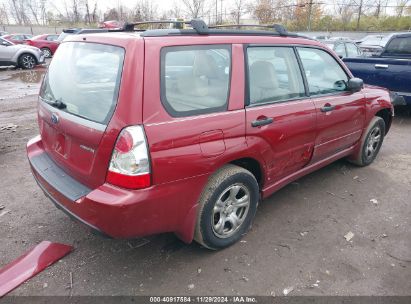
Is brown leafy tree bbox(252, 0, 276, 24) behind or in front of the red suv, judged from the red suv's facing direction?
in front

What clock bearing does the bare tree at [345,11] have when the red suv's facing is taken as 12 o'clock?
The bare tree is roughly at 11 o'clock from the red suv.

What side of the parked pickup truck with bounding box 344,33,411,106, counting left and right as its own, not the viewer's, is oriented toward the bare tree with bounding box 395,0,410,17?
left

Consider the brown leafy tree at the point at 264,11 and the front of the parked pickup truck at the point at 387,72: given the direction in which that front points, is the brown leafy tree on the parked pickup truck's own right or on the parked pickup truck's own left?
on the parked pickup truck's own left

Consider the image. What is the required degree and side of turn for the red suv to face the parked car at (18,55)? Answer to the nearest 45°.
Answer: approximately 90° to its left

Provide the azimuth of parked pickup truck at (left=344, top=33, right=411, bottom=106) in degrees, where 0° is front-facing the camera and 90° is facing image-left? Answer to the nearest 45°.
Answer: approximately 270°

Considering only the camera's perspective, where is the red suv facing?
facing away from the viewer and to the right of the viewer

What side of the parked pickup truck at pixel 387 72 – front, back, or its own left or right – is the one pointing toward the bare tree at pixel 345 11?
left

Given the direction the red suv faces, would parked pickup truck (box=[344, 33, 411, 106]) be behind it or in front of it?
in front
